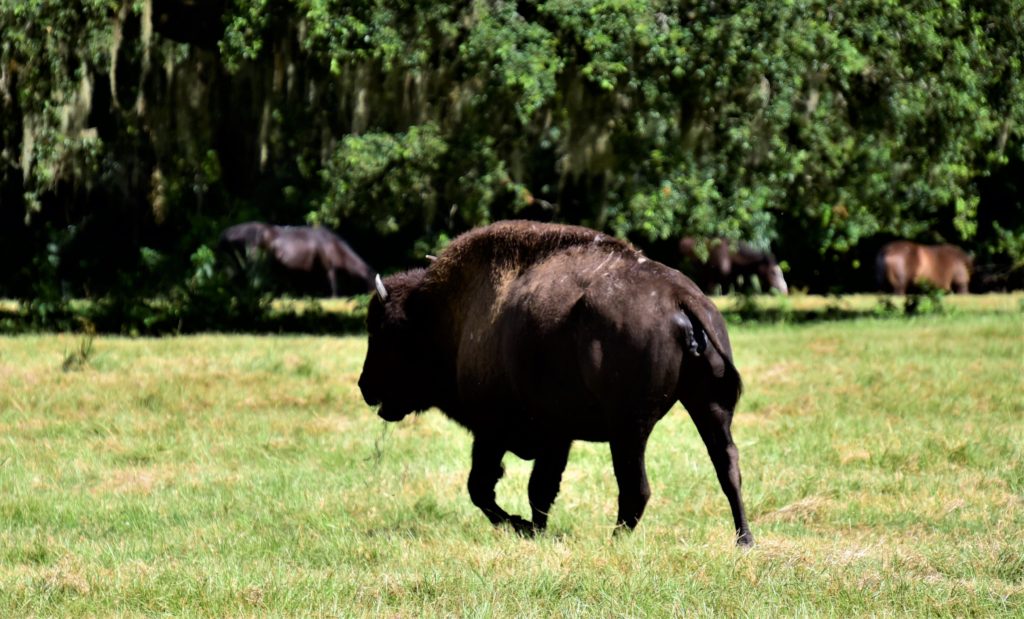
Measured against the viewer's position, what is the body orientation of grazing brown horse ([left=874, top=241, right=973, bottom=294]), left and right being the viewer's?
facing to the right of the viewer

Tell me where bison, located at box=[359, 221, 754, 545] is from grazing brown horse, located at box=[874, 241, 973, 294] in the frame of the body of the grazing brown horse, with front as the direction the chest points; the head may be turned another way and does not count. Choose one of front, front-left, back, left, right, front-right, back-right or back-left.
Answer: right
